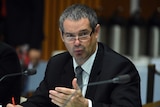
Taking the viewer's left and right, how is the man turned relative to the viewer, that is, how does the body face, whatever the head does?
facing the viewer and to the left of the viewer

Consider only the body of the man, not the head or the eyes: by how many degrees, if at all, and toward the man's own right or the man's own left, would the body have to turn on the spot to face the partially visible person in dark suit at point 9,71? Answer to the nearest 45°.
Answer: approximately 90° to the man's own right

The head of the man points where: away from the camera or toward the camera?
toward the camera
